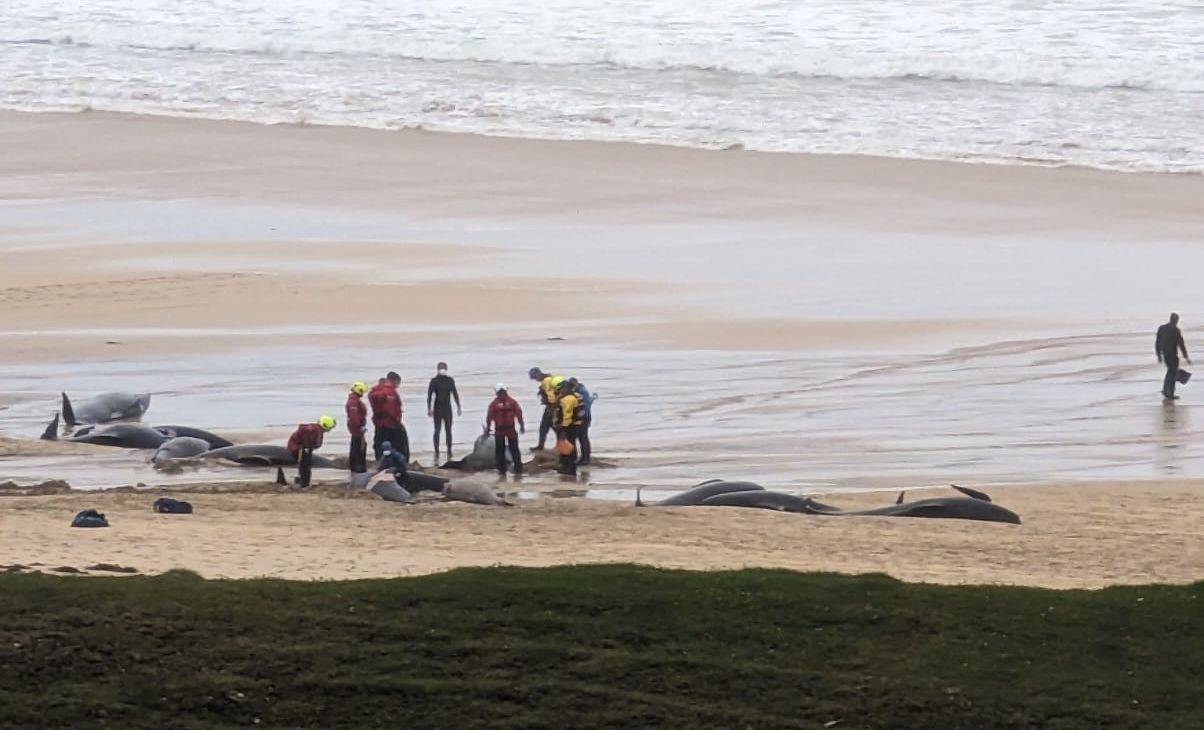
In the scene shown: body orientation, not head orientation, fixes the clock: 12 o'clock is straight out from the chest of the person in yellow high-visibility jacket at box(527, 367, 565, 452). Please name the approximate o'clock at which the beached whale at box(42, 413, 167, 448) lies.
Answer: The beached whale is roughly at 12 o'clock from the person in yellow high-visibility jacket.

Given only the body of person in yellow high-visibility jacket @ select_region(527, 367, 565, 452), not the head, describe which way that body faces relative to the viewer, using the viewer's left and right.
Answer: facing to the left of the viewer

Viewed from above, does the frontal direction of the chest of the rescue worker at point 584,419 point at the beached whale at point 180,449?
yes

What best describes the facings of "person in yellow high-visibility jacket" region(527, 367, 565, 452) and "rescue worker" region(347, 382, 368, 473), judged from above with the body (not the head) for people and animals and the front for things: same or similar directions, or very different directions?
very different directions

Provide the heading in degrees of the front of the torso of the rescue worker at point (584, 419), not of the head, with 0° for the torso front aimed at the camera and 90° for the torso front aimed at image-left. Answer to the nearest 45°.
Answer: approximately 90°

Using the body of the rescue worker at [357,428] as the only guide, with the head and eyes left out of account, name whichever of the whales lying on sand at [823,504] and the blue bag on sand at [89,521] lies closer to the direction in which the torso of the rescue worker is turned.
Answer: the whales lying on sand

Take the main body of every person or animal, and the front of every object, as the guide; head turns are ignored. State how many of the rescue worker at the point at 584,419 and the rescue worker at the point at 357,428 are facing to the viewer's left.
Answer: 1
